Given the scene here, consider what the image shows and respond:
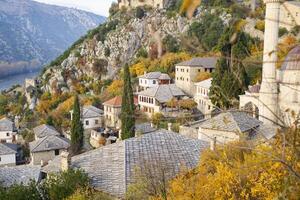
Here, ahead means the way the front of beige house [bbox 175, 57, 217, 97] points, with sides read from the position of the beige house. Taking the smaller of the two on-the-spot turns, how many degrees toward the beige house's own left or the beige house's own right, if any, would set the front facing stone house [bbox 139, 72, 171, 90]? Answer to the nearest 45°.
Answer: approximately 90° to the beige house's own right

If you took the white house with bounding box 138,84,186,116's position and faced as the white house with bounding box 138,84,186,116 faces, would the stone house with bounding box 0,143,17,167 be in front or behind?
in front

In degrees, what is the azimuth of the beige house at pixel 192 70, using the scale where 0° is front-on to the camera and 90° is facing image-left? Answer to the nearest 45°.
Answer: approximately 45°

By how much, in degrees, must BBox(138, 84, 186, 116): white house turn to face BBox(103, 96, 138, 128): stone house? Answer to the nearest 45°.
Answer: approximately 45° to its right

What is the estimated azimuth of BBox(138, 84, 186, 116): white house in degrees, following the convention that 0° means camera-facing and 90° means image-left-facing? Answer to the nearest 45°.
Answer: approximately 45°

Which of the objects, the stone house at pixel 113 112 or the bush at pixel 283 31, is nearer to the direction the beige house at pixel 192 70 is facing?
the stone house

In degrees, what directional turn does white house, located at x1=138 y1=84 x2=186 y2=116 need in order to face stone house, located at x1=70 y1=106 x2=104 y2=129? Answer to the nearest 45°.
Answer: approximately 45° to its right

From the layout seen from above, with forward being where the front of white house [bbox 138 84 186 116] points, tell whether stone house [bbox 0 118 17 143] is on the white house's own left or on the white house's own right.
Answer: on the white house's own right

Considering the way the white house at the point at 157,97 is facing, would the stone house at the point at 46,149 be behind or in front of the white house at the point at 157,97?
in front

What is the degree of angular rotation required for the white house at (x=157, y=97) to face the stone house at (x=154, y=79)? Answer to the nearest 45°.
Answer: approximately 135° to its right

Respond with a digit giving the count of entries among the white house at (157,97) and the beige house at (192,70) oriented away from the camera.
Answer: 0

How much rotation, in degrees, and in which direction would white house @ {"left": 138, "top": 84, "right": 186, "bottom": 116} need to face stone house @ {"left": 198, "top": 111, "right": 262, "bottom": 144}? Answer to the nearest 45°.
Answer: approximately 45° to its left

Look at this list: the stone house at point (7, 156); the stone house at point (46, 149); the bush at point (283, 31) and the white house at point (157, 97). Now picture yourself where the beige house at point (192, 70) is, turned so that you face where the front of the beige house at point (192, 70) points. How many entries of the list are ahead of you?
3

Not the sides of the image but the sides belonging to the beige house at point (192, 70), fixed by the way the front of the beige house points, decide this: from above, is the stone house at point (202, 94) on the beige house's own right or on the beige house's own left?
on the beige house's own left
